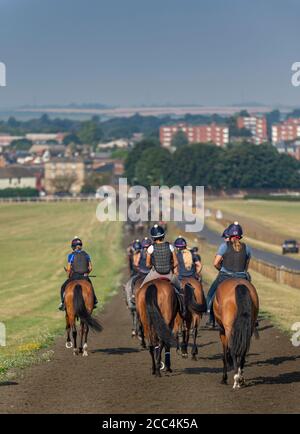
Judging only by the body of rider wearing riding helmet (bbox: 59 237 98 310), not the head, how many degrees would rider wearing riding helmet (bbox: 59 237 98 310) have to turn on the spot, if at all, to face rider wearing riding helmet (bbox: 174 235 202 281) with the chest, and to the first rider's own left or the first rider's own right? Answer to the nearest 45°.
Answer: approximately 90° to the first rider's own right

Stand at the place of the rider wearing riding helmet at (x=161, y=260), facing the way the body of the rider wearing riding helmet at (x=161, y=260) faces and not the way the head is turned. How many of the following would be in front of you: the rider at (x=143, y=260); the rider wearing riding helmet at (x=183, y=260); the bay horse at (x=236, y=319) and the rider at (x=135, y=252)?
3

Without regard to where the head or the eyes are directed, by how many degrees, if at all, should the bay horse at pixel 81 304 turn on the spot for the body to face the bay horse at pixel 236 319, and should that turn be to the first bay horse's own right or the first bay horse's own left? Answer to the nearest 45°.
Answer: approximately 135° to the first bay horse's own right

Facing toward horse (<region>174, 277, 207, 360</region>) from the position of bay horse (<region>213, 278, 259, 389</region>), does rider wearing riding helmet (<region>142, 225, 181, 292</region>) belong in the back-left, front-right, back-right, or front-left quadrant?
front-left

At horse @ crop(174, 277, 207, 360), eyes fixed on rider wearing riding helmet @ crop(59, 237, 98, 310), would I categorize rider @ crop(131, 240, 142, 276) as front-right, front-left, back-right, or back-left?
front-right

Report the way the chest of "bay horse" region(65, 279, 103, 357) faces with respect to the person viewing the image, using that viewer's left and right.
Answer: facing away from the viewer

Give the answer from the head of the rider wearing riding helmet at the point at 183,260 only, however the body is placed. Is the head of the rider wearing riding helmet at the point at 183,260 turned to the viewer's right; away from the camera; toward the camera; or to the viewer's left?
away from the camera

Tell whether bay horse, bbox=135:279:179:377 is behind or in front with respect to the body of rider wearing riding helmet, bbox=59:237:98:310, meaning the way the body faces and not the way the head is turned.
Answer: behind

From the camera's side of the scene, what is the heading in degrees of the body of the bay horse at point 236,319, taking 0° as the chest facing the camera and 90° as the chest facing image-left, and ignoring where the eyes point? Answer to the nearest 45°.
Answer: approximately 180°

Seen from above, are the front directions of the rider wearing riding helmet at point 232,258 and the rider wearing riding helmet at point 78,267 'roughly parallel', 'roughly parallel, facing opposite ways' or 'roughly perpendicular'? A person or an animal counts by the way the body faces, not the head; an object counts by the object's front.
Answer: roughly parallel

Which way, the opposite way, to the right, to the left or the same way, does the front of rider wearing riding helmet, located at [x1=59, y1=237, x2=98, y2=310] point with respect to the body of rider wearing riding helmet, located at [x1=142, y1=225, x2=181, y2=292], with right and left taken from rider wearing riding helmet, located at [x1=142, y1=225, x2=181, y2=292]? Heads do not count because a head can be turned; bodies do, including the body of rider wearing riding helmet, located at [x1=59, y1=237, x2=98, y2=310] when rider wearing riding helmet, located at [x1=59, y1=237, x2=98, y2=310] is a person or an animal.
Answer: the same way

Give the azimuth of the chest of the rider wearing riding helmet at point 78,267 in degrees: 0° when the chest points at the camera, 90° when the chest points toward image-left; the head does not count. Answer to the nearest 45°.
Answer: approximately 180°

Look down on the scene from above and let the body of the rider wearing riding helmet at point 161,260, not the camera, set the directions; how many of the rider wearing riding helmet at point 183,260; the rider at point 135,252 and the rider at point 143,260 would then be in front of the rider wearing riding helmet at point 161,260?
3

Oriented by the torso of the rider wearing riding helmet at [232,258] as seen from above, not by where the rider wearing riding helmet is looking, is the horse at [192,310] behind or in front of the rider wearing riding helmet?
in front

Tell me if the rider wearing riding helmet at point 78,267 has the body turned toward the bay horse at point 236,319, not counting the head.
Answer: no

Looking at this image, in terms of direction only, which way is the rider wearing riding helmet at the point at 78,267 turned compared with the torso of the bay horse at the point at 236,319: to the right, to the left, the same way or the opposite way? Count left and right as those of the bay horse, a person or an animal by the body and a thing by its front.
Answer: the same way

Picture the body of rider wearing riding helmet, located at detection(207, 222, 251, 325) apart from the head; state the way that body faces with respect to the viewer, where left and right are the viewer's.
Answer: facing away from the viewer
